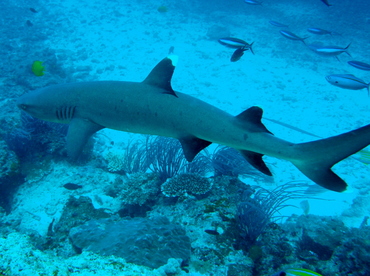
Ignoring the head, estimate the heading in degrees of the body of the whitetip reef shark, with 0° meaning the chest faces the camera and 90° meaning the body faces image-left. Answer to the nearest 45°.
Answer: approximately 90°

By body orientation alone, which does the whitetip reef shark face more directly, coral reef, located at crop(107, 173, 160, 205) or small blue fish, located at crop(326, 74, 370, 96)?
the coral reef

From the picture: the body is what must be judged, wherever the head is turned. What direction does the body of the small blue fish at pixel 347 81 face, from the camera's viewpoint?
to the viewer's left

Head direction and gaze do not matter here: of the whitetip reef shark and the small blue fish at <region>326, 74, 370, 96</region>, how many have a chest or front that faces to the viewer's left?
2

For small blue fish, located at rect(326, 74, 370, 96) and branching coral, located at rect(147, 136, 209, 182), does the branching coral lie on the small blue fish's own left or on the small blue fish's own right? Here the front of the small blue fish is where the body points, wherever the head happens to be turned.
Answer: on the small blue fish's own left

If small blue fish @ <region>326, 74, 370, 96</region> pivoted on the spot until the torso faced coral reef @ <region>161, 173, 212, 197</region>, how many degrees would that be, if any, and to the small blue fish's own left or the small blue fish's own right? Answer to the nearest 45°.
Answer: approximately 90° to the small blue fish's own left

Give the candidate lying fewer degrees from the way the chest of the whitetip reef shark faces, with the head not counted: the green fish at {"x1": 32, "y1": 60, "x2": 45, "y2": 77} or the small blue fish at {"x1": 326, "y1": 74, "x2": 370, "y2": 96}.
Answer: the green fish
